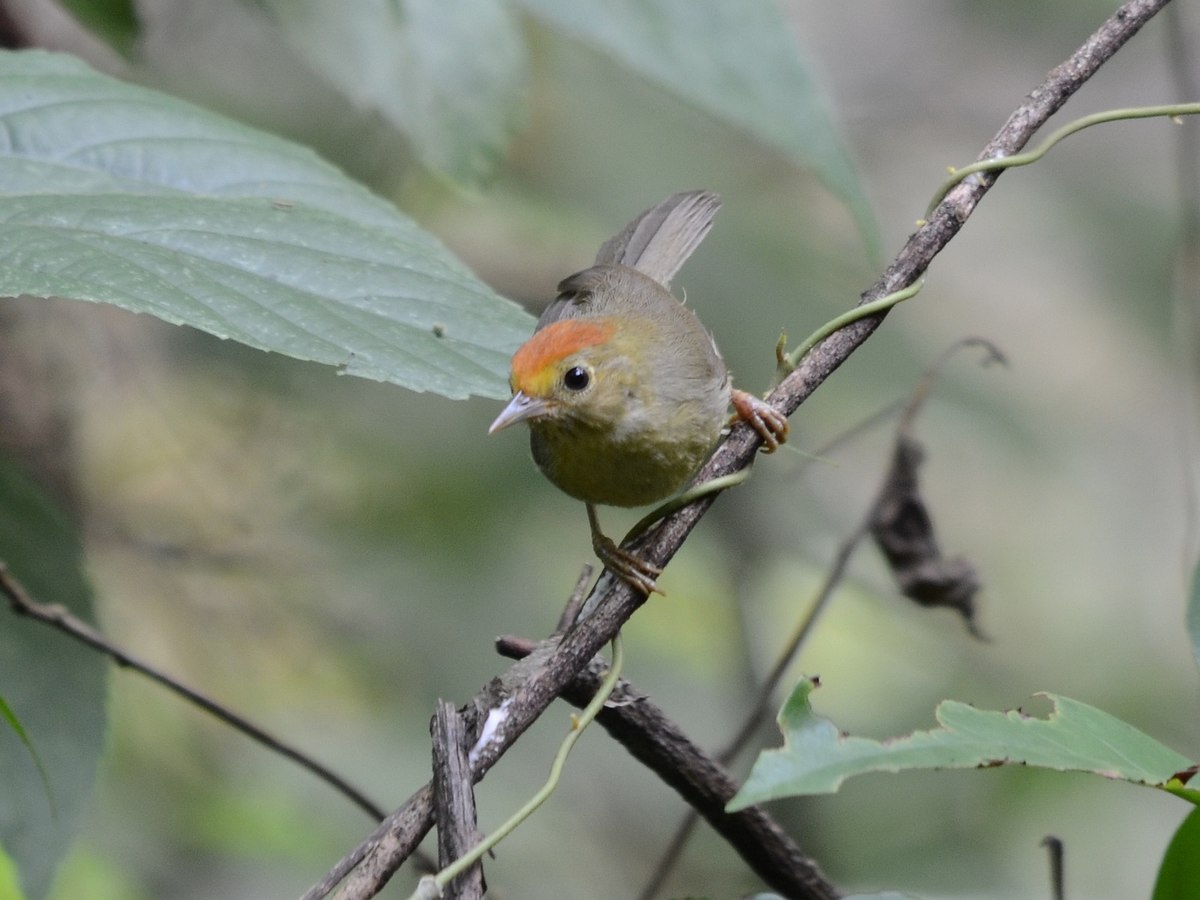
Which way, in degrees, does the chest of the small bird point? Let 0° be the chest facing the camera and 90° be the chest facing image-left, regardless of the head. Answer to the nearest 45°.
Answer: approximately 45°

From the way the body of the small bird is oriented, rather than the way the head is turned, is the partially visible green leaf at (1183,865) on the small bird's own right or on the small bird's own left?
on the small bird's own left

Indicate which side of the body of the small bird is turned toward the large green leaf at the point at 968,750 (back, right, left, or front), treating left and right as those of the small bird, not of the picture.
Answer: left
